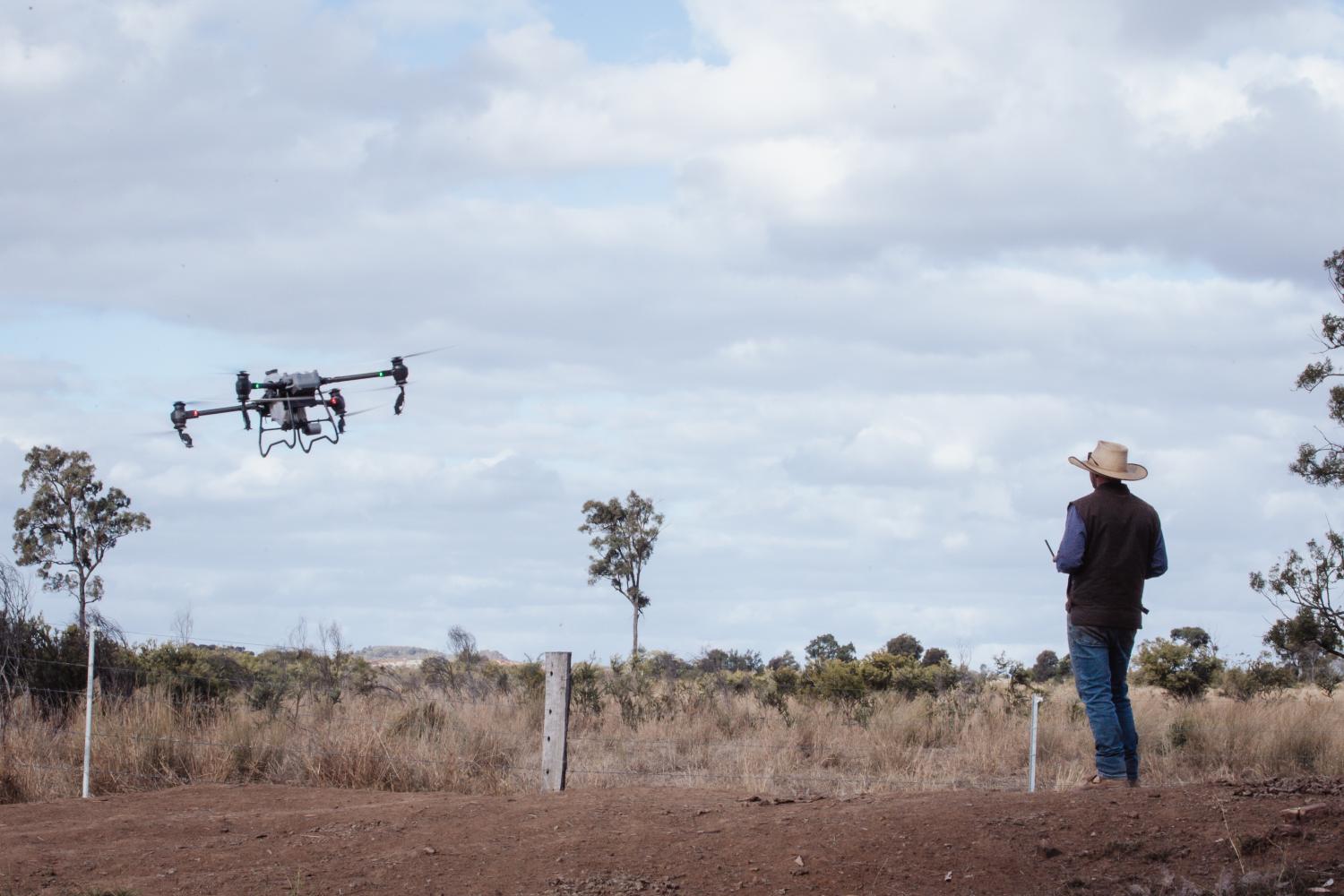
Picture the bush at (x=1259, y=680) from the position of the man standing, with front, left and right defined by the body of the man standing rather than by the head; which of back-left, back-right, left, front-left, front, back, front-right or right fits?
front-right

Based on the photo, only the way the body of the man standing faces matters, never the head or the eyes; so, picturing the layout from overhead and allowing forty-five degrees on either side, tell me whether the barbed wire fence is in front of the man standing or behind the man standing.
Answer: in front

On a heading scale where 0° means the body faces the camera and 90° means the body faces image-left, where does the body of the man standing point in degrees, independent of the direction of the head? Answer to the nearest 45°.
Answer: approximately 135°

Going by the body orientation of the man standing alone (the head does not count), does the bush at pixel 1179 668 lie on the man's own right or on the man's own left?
on the man's own right

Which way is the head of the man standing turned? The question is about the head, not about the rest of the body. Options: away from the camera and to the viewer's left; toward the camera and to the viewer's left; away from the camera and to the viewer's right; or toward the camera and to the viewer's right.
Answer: away from the camera and to the viewer's left

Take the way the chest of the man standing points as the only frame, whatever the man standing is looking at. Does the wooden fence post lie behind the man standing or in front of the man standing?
in front
